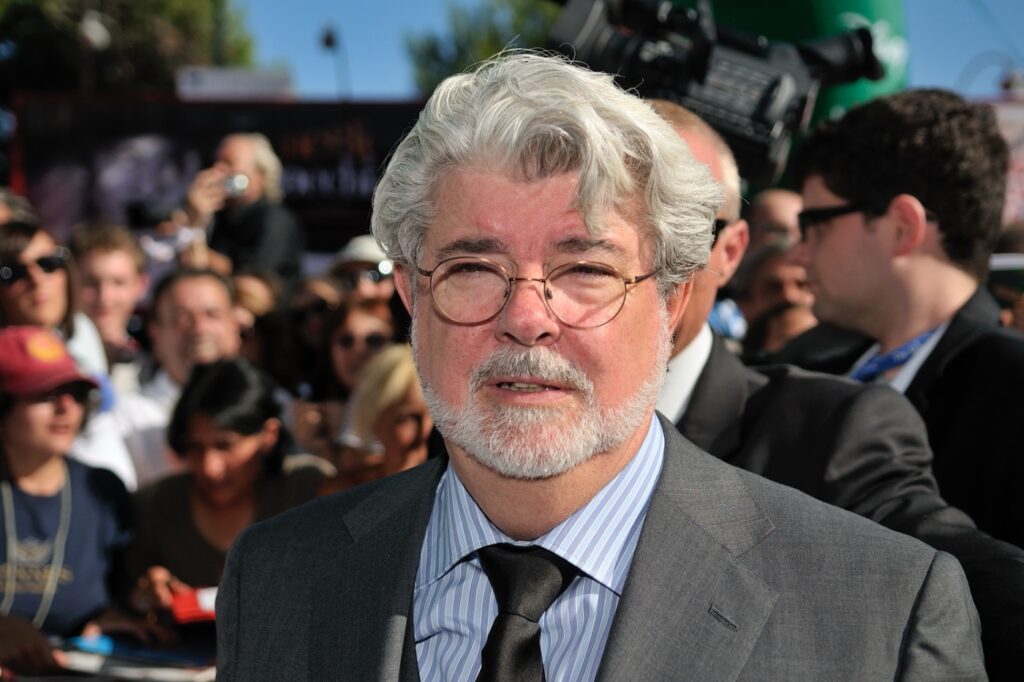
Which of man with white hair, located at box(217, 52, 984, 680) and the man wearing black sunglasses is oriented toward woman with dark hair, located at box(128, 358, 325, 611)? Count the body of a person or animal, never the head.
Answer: the man wearing black sunglasses

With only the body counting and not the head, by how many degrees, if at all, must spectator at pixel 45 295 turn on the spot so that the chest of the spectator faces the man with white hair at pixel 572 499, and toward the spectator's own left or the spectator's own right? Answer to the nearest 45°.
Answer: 0° — they already face them

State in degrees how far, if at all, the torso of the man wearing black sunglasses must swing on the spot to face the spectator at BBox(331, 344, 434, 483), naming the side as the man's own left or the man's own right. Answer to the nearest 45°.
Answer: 0° — they already face them

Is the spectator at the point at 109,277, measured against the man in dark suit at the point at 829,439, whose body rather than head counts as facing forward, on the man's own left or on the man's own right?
on the man's own right

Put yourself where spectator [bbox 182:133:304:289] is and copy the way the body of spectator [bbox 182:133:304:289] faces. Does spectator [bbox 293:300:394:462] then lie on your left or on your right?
on your left
